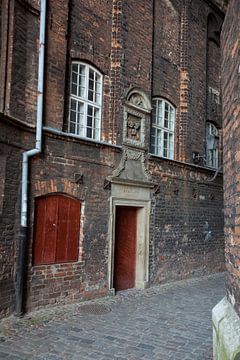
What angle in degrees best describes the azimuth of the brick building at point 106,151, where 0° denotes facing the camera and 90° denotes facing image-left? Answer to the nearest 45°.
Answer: approximately 315°
